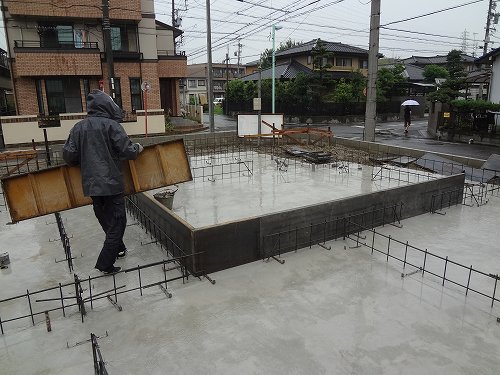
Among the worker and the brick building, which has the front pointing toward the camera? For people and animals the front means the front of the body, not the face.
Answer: the brick building

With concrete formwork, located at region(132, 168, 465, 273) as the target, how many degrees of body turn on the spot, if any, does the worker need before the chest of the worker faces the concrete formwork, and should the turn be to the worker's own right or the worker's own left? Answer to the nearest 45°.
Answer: approximately 45° to the worker's own right

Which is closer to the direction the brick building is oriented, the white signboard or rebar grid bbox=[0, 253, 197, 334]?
the rebar grid

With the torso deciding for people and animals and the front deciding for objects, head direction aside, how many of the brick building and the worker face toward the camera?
1

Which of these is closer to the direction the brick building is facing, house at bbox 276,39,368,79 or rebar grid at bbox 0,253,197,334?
the rebar grid

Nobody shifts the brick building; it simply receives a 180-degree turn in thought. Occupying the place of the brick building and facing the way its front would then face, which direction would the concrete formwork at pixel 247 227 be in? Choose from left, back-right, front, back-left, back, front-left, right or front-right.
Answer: back

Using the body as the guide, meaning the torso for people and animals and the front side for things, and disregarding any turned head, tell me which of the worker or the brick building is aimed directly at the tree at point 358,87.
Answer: the worker

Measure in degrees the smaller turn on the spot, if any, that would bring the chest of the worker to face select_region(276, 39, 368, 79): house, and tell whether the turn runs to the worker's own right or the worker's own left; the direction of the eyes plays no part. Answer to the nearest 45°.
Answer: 0° — they already face it

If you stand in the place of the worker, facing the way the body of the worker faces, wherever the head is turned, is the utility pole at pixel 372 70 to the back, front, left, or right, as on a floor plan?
front

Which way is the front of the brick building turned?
toward the camera

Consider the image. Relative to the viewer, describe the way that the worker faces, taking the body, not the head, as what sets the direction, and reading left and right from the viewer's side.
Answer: facing away from the viewer and to the right of the viewer

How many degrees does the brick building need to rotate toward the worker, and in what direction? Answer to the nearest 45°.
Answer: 0° — it already faces them

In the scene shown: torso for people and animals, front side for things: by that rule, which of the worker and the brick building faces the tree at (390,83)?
the worker
